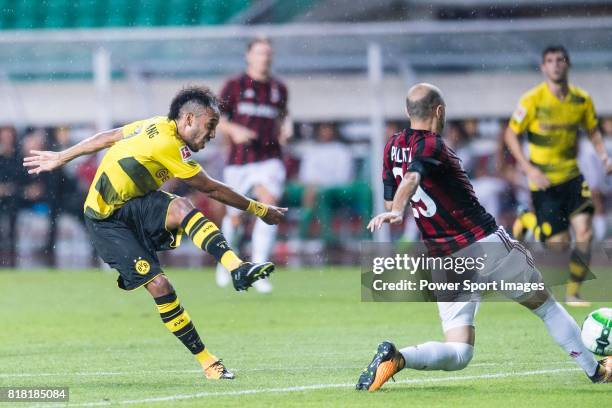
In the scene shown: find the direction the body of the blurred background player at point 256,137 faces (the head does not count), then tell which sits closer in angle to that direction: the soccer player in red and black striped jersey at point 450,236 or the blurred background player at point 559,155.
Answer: the soccer player in red and black striped jersey

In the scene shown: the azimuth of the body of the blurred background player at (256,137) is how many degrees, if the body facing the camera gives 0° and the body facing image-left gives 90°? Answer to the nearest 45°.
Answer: approximately 0°

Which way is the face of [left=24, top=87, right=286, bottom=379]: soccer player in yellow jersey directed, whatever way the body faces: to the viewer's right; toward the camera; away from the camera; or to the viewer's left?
to the viewer's right

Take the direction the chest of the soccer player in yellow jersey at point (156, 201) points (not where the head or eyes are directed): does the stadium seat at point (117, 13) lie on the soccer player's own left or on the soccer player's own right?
on the soccer player's own left

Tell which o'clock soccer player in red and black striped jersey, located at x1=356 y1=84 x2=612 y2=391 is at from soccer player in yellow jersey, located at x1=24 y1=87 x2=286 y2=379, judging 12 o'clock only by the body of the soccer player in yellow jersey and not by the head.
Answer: The soccer player in red and black striped jersey is roughly at 1 o'clock from the soccer player in yellow jersey.

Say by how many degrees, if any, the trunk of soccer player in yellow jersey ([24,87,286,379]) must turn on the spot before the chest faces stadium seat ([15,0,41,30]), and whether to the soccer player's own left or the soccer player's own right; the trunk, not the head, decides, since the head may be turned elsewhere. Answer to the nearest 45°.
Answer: approximately 90° to the soccer player's own left

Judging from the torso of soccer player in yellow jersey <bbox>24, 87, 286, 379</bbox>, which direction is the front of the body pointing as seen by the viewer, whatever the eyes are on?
to the viewer's right

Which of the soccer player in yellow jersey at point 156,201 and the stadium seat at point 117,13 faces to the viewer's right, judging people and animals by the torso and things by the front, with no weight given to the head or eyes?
the soccer player in yellow jersey

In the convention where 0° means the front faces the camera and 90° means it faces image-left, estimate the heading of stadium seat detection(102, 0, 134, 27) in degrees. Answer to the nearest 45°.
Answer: approximately 0°

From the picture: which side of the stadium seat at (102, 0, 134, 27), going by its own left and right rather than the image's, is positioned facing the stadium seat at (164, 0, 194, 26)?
left
